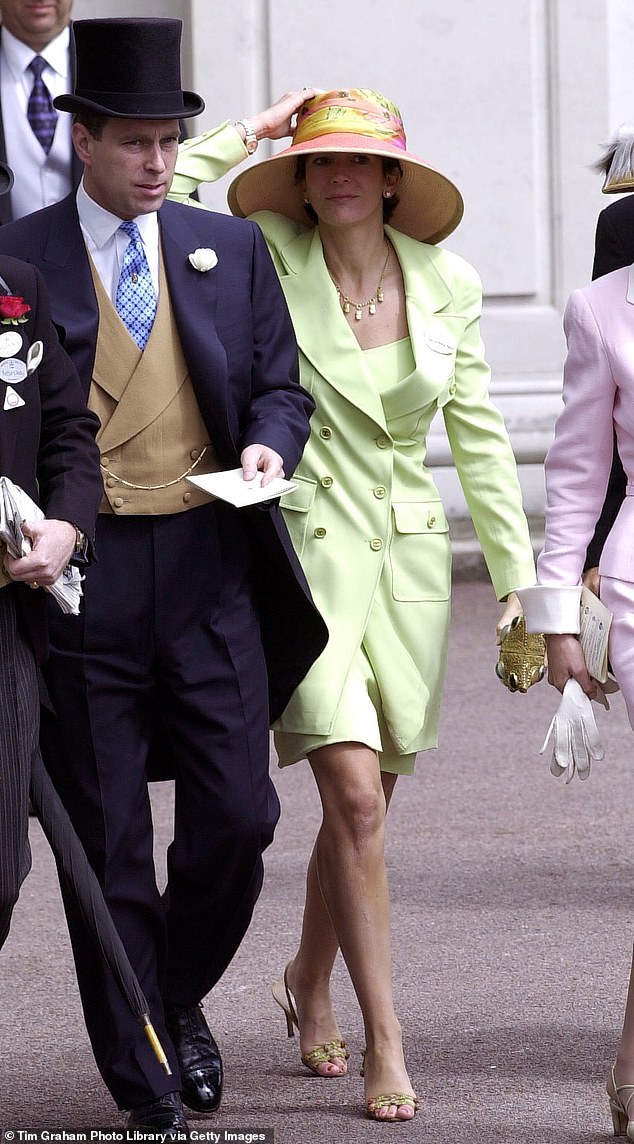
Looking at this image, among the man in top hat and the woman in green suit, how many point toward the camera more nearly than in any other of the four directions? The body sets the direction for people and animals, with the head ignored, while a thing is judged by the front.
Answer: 2

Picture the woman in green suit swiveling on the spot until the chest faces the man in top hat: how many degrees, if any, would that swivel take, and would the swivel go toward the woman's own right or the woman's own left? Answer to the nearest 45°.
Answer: approximately 45° to the woman's own right

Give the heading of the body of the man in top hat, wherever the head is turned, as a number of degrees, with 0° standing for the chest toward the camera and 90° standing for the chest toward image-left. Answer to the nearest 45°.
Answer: approximately 0°

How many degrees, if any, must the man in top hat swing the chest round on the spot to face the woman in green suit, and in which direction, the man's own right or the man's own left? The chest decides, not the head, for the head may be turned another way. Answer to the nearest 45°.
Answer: approximately 135° to the man's own left

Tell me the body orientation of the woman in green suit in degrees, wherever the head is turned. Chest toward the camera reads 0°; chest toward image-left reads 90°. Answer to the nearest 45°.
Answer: approximately 0°
